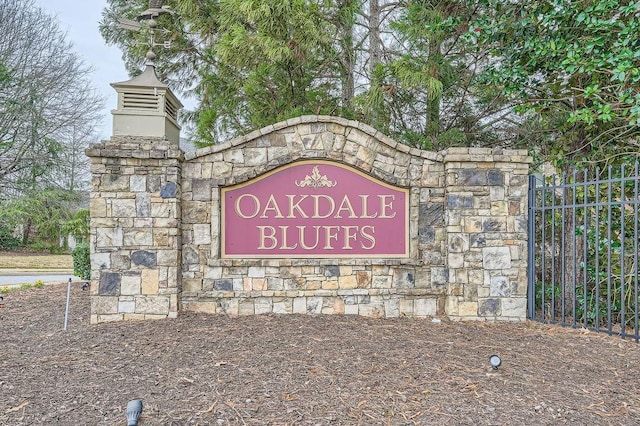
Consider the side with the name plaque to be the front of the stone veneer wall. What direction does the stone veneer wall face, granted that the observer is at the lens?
facing the viewer

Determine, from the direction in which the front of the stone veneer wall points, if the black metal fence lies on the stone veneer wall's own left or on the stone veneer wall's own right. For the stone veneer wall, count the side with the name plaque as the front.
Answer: on the stone veneer wall's own left

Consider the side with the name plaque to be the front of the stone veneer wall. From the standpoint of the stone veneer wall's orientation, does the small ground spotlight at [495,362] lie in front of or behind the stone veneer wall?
in front

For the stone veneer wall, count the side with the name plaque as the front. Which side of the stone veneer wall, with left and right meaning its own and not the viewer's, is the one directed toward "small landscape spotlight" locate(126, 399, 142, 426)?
front

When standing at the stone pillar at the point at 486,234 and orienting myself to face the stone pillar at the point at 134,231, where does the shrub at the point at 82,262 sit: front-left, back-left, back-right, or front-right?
front-right

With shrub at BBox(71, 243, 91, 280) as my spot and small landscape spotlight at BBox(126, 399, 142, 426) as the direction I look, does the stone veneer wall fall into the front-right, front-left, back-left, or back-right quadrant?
front-left

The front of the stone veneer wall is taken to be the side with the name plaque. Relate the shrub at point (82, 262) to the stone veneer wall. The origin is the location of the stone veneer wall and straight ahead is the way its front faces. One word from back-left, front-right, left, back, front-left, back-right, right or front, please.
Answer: back-right
